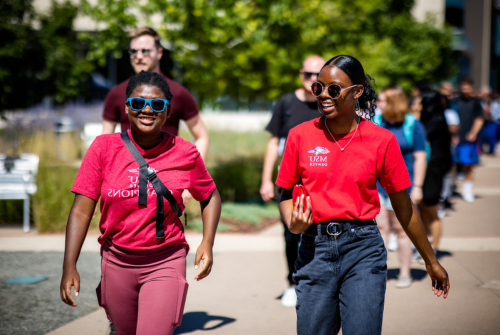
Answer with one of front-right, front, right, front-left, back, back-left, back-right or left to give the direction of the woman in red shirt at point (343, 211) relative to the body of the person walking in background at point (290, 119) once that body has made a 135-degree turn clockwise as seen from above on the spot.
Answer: back-left

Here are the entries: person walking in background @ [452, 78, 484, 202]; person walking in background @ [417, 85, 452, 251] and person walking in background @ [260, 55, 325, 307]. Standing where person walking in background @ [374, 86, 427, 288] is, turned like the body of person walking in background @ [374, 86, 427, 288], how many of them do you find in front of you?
1

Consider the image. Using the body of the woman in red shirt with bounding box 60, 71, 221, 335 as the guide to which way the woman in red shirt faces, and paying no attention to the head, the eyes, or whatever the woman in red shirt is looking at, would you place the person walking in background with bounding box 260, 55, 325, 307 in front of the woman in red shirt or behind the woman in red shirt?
behind

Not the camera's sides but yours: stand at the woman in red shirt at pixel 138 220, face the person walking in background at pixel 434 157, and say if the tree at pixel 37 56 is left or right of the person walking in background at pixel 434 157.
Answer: left

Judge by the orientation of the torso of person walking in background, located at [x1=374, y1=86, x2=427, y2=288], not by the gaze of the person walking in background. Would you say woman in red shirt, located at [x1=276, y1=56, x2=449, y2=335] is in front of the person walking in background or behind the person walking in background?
in front

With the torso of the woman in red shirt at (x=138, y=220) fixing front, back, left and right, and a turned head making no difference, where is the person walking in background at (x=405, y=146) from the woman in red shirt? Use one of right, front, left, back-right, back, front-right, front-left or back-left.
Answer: back-left

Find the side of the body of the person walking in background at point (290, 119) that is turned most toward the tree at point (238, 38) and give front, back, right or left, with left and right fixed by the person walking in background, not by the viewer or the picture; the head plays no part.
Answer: back

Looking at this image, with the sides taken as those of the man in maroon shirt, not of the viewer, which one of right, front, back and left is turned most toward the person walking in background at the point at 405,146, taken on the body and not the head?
left

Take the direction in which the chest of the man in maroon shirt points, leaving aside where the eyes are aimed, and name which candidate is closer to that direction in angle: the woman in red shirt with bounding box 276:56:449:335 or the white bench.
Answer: the woman in red shirt

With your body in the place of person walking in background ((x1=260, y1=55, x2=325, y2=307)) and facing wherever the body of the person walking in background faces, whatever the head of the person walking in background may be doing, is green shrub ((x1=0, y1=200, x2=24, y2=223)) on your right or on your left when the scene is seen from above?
on your right

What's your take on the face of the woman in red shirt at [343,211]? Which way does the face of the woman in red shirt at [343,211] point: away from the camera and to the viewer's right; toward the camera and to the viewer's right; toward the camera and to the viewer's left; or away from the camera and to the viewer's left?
toward the camera and to the viewer's left

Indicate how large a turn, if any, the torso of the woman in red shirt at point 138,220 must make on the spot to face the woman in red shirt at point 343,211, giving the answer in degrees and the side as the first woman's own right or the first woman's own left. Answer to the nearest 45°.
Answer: approximately 90° to the first woman's own left

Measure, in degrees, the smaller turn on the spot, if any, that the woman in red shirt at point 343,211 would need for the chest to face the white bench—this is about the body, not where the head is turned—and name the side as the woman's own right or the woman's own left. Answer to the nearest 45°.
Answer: approximately 135° to the woman's own right

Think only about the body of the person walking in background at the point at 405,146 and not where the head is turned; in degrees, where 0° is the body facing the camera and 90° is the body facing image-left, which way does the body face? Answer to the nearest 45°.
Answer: approximately 45°

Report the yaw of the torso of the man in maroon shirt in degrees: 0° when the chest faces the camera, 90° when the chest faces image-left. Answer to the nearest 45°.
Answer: approximately 0°
